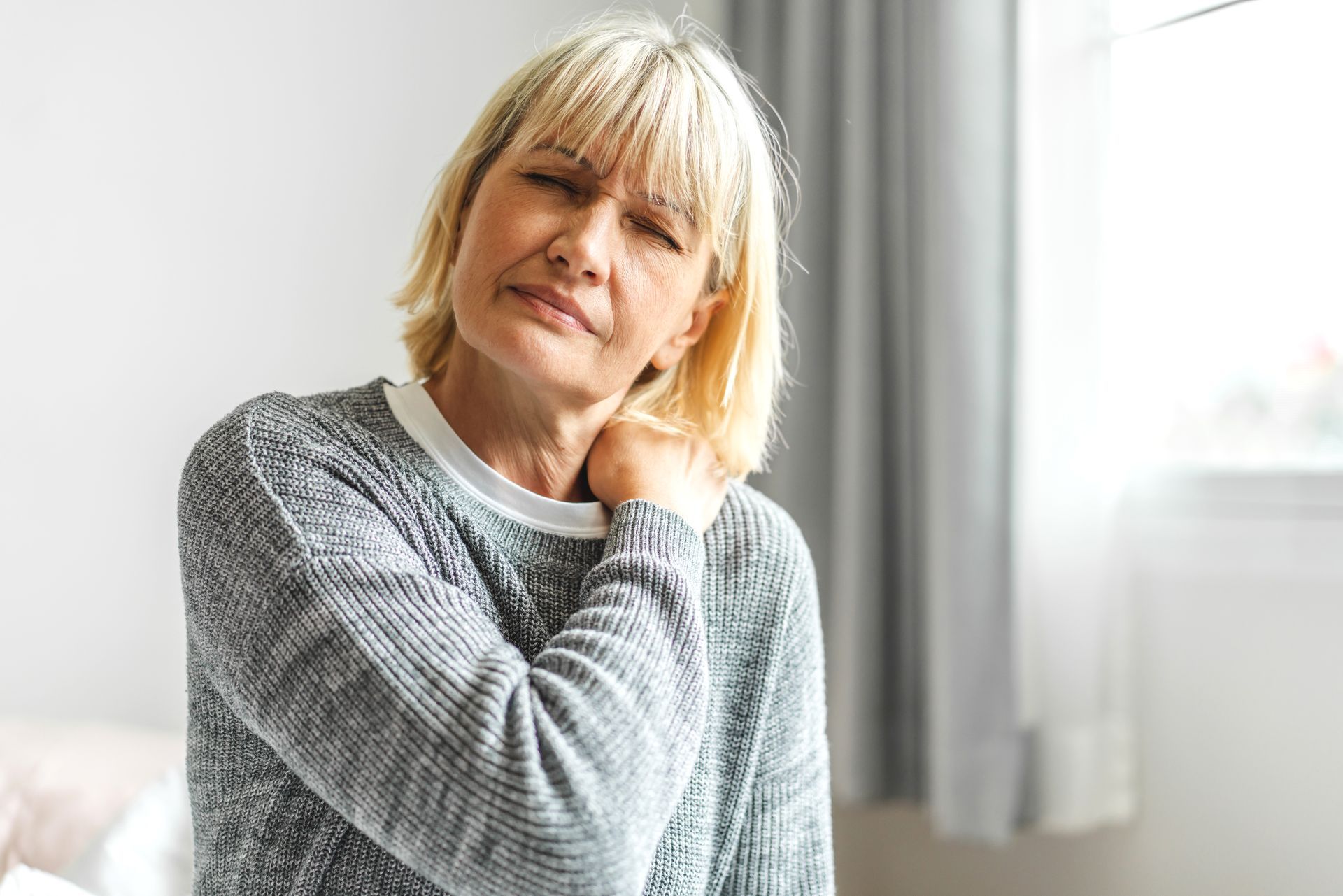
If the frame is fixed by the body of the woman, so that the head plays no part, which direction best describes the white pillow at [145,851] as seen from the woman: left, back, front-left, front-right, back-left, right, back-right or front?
back-right

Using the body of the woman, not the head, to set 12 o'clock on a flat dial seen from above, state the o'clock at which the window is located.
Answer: The window is roughly at 8 o'clock from the woman.

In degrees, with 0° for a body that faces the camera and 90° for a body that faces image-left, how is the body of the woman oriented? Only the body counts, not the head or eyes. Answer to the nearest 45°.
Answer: approximately 0°

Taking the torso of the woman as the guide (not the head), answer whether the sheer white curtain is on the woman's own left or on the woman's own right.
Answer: on the woman's own left

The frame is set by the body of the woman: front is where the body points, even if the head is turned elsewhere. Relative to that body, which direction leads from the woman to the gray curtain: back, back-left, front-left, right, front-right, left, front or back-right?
back-left
